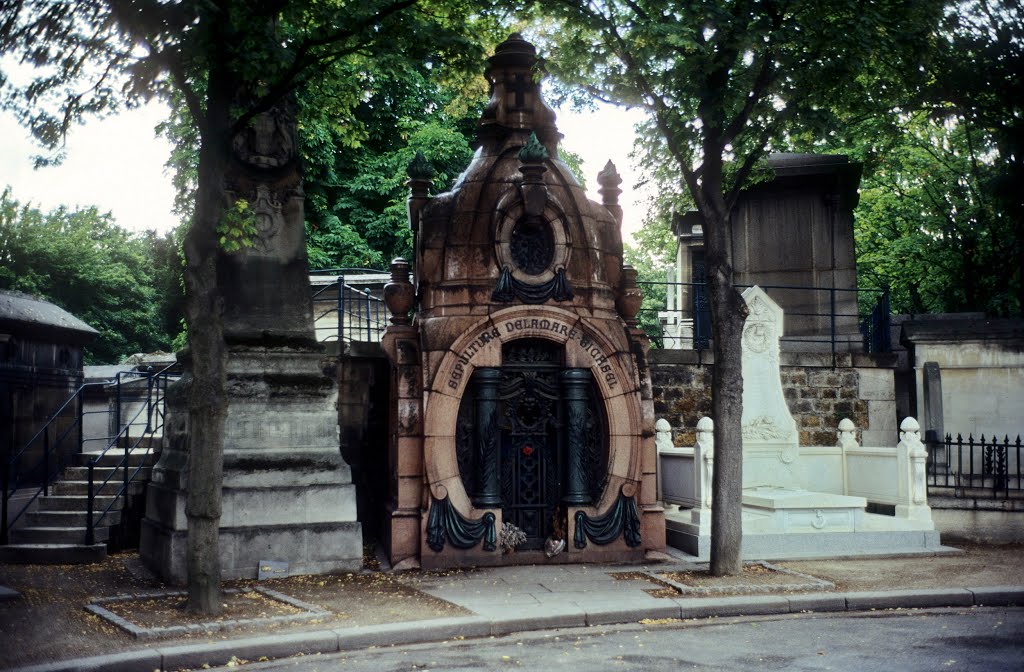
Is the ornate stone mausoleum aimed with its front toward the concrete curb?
yes

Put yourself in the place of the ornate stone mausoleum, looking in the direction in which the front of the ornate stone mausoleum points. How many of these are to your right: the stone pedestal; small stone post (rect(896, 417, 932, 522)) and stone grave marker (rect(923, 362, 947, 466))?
1

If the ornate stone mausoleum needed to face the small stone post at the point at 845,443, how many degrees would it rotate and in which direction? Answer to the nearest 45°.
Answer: approximately 135° to its left

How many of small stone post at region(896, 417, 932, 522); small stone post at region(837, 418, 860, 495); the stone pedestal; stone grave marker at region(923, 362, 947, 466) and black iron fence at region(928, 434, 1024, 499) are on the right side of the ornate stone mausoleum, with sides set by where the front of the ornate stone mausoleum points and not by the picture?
1

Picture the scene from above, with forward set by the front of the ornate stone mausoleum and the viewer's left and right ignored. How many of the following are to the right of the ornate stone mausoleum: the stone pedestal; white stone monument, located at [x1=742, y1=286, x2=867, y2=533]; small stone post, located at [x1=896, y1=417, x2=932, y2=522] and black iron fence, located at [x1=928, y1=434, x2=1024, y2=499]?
1

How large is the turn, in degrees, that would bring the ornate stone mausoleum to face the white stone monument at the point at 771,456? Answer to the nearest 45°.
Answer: approximately 135° to its left

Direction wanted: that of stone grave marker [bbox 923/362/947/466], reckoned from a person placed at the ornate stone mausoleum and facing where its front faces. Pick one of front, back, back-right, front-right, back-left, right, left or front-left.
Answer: back-left

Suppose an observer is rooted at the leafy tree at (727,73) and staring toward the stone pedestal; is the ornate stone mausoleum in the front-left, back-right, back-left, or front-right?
front-right

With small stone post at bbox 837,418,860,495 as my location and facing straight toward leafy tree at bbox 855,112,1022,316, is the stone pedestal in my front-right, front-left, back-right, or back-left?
back-left

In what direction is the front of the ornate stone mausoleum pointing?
toward the camera

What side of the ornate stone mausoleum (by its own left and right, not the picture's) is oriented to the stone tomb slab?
left

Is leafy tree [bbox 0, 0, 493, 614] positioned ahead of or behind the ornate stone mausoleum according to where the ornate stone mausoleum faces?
ahead
